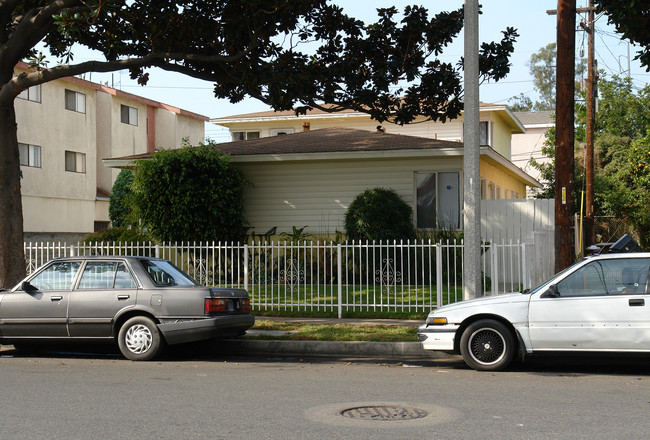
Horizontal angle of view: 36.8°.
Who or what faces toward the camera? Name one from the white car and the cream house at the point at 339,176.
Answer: the cream house

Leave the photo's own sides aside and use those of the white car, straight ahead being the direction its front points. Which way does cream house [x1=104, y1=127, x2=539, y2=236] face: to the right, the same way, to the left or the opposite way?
to the left

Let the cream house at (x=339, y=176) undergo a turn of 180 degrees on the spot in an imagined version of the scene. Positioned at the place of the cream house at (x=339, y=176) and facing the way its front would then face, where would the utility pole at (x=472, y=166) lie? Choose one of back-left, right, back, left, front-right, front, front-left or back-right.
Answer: back

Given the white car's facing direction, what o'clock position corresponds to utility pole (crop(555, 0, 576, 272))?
The utility pole is roughly at 3 o'clock from the white car.

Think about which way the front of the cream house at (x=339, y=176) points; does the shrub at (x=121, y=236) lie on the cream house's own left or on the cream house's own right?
on the cream house's own right

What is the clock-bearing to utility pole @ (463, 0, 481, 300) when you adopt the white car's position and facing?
The utility pole is roughly at 2 o'clock from the white car.

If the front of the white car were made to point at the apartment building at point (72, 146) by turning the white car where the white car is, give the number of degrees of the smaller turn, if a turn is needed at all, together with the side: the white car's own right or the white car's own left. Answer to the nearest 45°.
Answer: approximately 45° to the white car's own right

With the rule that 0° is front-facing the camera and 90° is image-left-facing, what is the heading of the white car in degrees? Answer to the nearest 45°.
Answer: approximately 90°

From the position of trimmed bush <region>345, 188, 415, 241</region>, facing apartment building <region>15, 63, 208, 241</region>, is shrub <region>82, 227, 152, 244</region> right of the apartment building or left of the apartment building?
left

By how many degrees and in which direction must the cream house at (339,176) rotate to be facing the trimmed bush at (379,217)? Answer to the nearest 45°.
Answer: approximately 45° to its left

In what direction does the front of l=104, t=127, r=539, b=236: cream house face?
toward the camera

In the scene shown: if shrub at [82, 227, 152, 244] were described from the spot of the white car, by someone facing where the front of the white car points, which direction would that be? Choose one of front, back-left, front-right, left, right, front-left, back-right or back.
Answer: front-right

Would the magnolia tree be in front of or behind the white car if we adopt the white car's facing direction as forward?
in front

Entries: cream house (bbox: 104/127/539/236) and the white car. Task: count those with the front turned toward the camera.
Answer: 1
